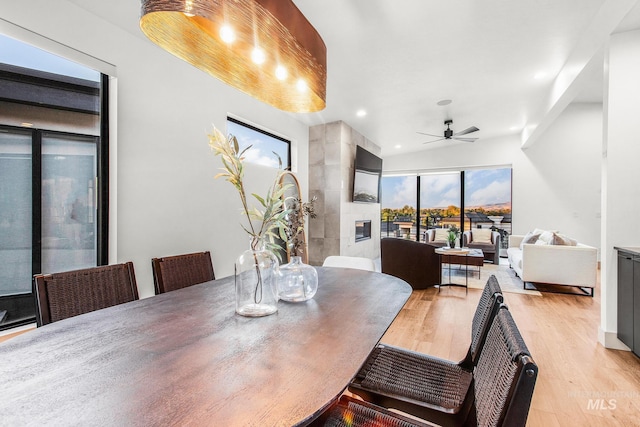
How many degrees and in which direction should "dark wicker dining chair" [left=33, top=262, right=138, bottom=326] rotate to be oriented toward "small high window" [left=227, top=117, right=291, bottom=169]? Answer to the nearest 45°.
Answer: approximately 90° to its left

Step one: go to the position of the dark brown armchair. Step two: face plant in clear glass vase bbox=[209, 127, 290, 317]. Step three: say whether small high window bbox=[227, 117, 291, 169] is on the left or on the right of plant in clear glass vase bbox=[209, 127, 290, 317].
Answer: right

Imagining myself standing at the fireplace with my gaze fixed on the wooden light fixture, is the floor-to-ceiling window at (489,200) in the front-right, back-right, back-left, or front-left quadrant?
back-left

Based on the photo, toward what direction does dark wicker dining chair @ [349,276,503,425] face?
to the viewer's left

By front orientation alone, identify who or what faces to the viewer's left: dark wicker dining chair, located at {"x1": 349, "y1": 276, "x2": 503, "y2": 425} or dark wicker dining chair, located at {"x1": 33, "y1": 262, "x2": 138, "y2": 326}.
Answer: dark wicker dining chair, located at {"x1": 349, "y1": 276, "x2": 503, "y2": 425}

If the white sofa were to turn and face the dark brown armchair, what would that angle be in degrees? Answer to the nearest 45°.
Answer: approximately 45° to its left

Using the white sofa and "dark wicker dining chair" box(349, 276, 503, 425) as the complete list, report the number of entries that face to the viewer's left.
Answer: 2

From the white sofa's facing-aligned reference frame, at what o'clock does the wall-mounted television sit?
The wall-mounted television is roughly at 12 o'clock from the white sofa.

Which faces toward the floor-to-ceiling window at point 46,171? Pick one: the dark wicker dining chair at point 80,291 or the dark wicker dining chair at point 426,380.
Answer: the dark wicker dining chair at point 426,380

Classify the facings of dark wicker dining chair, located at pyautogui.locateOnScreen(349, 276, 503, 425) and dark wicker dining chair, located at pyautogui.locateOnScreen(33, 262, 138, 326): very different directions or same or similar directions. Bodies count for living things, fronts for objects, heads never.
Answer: very different directions
